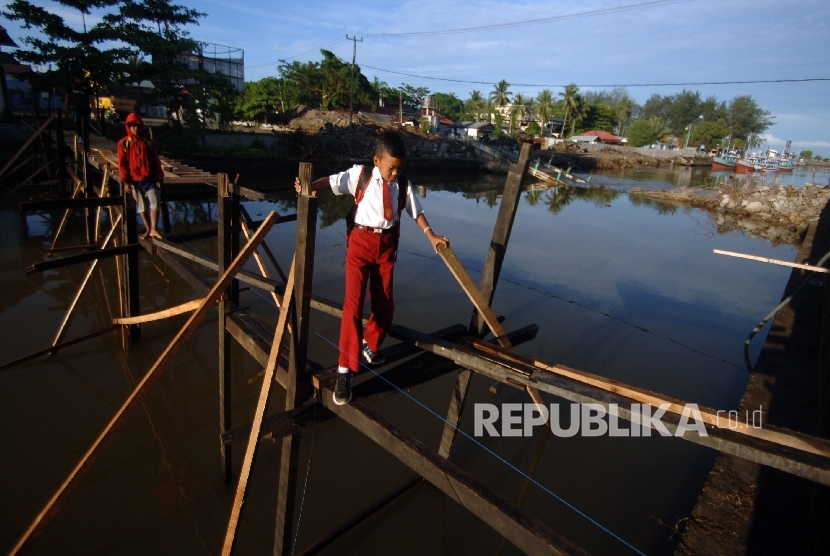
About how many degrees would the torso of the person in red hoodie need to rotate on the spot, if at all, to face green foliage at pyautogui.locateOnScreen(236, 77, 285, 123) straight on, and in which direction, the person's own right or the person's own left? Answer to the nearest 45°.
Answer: approximately 180°

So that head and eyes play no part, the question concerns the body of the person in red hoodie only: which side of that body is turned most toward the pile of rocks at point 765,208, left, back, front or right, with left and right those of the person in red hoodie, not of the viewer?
left

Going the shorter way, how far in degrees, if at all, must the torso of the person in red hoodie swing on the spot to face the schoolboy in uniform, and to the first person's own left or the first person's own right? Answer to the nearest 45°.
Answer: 0° — they already face them

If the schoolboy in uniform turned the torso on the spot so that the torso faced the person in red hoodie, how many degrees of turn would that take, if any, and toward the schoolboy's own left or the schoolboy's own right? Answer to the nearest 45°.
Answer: approximately 180°

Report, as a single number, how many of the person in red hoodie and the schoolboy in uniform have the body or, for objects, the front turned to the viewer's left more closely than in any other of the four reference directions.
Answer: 0

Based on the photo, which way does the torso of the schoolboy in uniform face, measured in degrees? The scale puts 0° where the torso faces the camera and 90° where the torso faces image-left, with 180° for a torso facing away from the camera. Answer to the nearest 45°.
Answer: approximately 315°

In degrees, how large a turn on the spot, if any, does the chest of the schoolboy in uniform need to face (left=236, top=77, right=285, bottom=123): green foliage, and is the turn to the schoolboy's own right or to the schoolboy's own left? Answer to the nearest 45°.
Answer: approximately 135° to the schoolboy's own left

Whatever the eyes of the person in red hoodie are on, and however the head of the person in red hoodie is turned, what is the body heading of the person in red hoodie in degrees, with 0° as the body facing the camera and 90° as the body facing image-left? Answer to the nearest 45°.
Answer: approximately 0°
